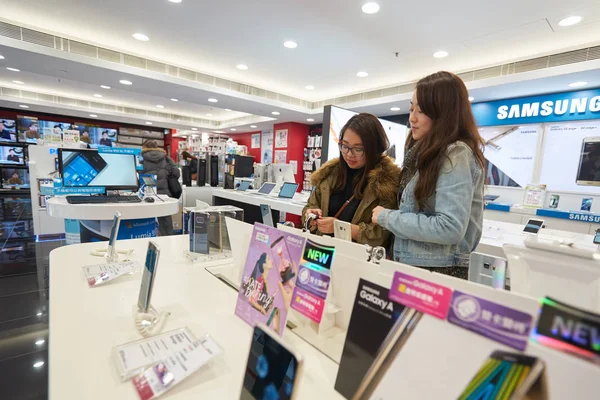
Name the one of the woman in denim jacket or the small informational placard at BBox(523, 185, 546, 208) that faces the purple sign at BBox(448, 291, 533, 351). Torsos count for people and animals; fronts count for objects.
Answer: the small informational placard

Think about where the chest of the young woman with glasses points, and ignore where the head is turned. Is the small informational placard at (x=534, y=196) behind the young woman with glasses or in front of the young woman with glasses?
behind

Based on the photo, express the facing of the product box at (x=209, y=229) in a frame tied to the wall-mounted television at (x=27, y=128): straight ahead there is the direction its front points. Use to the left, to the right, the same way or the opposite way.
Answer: to the right

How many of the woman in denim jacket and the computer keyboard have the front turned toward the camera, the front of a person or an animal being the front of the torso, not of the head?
1

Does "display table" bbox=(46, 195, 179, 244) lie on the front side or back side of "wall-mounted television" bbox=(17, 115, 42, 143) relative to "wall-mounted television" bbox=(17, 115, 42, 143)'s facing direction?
on the front side

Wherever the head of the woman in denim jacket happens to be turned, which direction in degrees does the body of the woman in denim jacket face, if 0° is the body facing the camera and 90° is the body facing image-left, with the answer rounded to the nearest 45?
approximately 90°

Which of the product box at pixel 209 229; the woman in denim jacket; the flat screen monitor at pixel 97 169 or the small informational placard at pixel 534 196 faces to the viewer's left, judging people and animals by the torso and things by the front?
the woman in denim jacket

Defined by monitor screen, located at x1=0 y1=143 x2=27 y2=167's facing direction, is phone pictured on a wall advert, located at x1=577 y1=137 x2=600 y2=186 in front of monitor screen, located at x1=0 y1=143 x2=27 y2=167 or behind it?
in front

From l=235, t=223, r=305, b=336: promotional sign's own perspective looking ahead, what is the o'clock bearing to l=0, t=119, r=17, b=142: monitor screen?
The monitor screen is roughly at 3 o'clock from the promotional sign.
